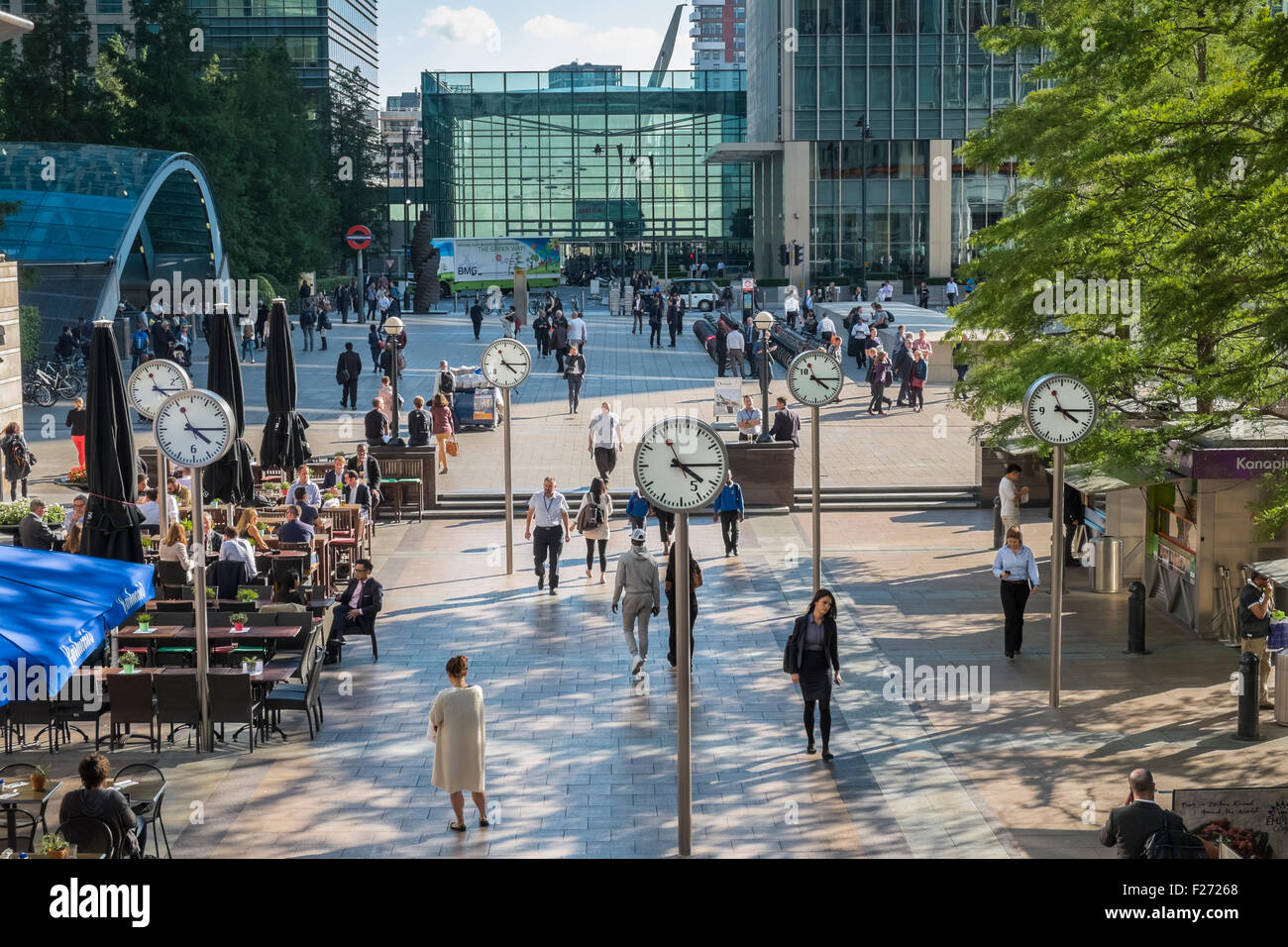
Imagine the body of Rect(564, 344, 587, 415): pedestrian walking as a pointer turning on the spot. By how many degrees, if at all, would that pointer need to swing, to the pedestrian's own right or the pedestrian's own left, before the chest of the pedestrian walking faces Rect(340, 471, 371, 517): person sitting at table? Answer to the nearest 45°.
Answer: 0° — they already face them

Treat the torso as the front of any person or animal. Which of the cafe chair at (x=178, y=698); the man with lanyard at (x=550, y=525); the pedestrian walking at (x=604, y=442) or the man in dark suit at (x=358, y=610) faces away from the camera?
the cafe chair

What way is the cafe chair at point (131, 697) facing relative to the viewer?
away from the camera

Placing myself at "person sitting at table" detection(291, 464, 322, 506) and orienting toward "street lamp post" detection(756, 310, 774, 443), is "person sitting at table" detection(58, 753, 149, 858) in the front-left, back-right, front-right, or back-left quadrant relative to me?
back-right

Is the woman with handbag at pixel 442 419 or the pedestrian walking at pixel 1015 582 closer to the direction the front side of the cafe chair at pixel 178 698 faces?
the woman with handbag

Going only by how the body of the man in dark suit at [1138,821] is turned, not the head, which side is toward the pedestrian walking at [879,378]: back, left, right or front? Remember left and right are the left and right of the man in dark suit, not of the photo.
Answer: front

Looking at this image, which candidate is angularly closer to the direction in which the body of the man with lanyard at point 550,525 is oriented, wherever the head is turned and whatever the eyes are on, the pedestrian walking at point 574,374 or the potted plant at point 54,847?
the potted plant

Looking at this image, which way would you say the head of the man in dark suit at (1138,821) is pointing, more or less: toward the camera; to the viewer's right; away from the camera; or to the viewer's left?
away from the camera

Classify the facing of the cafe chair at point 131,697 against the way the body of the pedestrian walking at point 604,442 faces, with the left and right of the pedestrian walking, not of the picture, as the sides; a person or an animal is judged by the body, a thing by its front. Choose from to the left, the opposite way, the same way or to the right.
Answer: the opposite way

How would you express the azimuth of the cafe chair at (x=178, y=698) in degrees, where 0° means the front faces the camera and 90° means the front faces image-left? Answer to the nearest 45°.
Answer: approximately 180°

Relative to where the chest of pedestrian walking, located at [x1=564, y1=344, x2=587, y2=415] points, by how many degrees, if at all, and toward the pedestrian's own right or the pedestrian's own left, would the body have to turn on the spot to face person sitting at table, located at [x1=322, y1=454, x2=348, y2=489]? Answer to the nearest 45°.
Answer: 0° — they already face them

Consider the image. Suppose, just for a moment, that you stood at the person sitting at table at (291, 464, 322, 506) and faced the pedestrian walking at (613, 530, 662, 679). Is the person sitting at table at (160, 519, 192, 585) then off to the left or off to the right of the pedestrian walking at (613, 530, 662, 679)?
right

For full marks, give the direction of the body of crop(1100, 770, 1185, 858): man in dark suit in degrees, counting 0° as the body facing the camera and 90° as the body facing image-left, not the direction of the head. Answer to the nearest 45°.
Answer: approximately 180°
